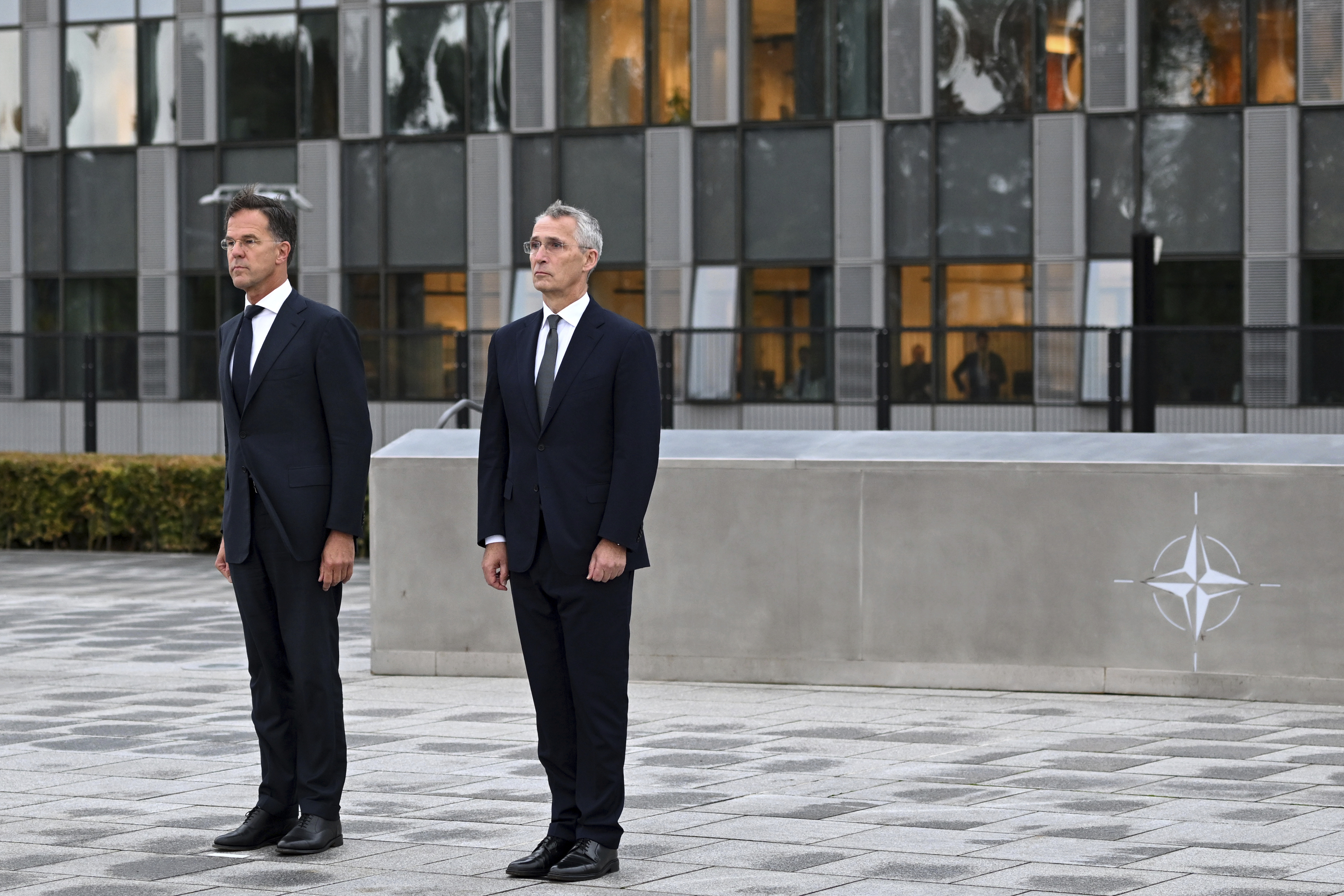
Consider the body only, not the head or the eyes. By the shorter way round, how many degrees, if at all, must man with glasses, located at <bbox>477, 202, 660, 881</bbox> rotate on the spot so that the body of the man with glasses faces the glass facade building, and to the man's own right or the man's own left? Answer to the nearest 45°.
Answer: approximately 135° to the man's own right

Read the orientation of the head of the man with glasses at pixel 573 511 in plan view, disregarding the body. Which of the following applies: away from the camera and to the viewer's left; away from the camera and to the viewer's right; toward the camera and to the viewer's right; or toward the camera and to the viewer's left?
toward the camera and to the viewer's left

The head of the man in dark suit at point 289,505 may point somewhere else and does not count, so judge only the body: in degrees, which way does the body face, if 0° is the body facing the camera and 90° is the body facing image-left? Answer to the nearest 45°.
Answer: approximately 45°

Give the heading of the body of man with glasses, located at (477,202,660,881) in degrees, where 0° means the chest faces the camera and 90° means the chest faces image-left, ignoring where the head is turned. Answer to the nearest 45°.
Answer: approximately 45°

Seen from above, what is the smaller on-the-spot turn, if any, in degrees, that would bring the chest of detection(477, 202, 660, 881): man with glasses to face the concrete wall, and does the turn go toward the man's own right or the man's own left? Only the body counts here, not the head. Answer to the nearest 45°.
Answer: approximately 180°

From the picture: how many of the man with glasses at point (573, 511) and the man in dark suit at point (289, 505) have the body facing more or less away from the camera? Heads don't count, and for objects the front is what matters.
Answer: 0

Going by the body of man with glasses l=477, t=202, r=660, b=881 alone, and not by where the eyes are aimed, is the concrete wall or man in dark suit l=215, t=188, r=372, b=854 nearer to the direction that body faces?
the man in dark suit

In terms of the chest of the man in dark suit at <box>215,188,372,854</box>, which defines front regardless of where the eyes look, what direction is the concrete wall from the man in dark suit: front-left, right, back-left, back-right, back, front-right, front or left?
back
